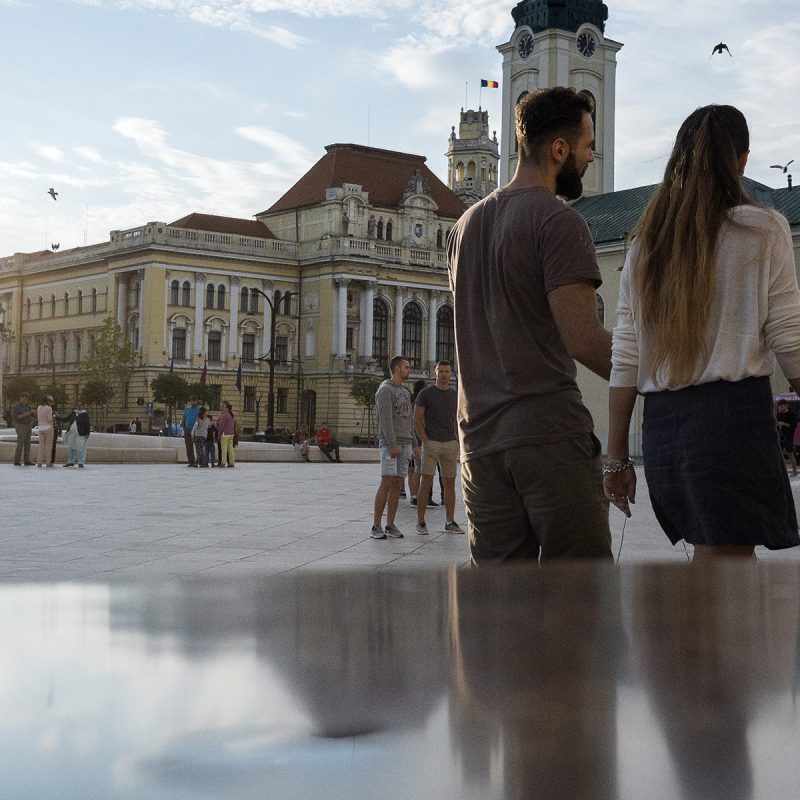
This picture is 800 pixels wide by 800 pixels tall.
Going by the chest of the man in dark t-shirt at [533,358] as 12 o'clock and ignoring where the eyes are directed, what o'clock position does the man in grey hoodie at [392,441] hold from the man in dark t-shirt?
The man in grey hoodie is roughly at 10 o'clock from the man in dark t-shirt.

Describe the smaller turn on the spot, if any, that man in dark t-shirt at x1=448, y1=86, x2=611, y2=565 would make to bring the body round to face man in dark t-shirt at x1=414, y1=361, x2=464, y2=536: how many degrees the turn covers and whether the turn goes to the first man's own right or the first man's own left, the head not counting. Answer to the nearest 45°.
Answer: approximately 45° to the first man's own left

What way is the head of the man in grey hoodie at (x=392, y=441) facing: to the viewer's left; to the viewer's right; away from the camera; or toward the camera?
to the viewer's right

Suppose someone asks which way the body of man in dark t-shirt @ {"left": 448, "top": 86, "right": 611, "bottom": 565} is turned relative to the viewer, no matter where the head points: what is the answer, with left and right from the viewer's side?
facing away from the viewer and to the right of the viewer

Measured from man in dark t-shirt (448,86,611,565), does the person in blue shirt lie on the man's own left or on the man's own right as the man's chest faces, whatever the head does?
on the man's own left
